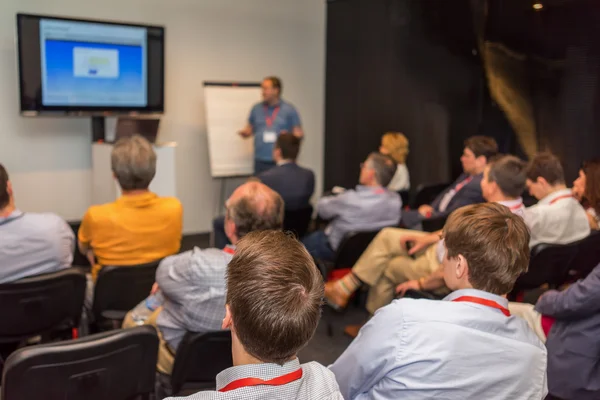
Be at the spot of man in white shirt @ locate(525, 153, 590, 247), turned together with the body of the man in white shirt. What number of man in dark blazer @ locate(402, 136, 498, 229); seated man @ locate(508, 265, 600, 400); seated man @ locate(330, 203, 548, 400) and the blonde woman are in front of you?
2

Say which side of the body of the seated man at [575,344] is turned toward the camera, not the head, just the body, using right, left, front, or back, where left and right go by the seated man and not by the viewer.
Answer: left

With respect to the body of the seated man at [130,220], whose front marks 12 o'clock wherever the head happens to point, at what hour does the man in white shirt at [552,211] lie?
The man in white shirt is roughly at 3 o'clock from the seated man.

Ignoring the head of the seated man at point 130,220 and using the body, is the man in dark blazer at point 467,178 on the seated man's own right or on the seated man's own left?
on the seated man's own right

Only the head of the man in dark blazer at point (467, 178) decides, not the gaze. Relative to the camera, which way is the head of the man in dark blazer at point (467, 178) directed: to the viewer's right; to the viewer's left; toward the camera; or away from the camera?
to the viewer's left

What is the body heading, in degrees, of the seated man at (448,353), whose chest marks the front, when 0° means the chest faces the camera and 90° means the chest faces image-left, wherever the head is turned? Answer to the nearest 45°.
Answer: approximately 135°

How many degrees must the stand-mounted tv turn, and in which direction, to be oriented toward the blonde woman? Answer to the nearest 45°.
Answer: approximately 45° to its left

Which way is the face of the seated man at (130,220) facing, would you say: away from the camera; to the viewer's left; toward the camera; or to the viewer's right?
away from the camera

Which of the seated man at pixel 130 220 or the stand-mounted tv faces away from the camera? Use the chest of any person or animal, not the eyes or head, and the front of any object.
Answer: the seated man

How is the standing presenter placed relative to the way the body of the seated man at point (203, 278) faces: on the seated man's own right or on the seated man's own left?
on the seated man's own right

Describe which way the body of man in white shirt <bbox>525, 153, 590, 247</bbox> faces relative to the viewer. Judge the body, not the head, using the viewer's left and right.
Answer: facing away from the viewer and to the left of the viewer

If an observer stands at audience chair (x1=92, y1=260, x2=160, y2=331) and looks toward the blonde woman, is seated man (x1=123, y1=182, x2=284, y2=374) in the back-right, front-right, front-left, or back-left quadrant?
back-right

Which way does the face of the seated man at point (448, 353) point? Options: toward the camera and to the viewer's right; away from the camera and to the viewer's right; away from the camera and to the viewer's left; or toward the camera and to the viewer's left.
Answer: away from the camera and to the viewer's left

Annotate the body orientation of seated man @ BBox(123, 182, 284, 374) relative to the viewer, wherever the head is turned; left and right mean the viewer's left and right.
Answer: facing away from the viewer and to the left of the viewer

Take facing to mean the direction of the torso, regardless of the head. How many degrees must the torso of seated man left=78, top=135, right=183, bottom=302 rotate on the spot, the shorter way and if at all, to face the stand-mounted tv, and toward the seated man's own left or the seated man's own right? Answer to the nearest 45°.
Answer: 0° — they already face it

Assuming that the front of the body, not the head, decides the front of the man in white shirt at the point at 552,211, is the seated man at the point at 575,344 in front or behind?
behind

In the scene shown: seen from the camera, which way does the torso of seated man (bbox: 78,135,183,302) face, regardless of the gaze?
away from the camera
